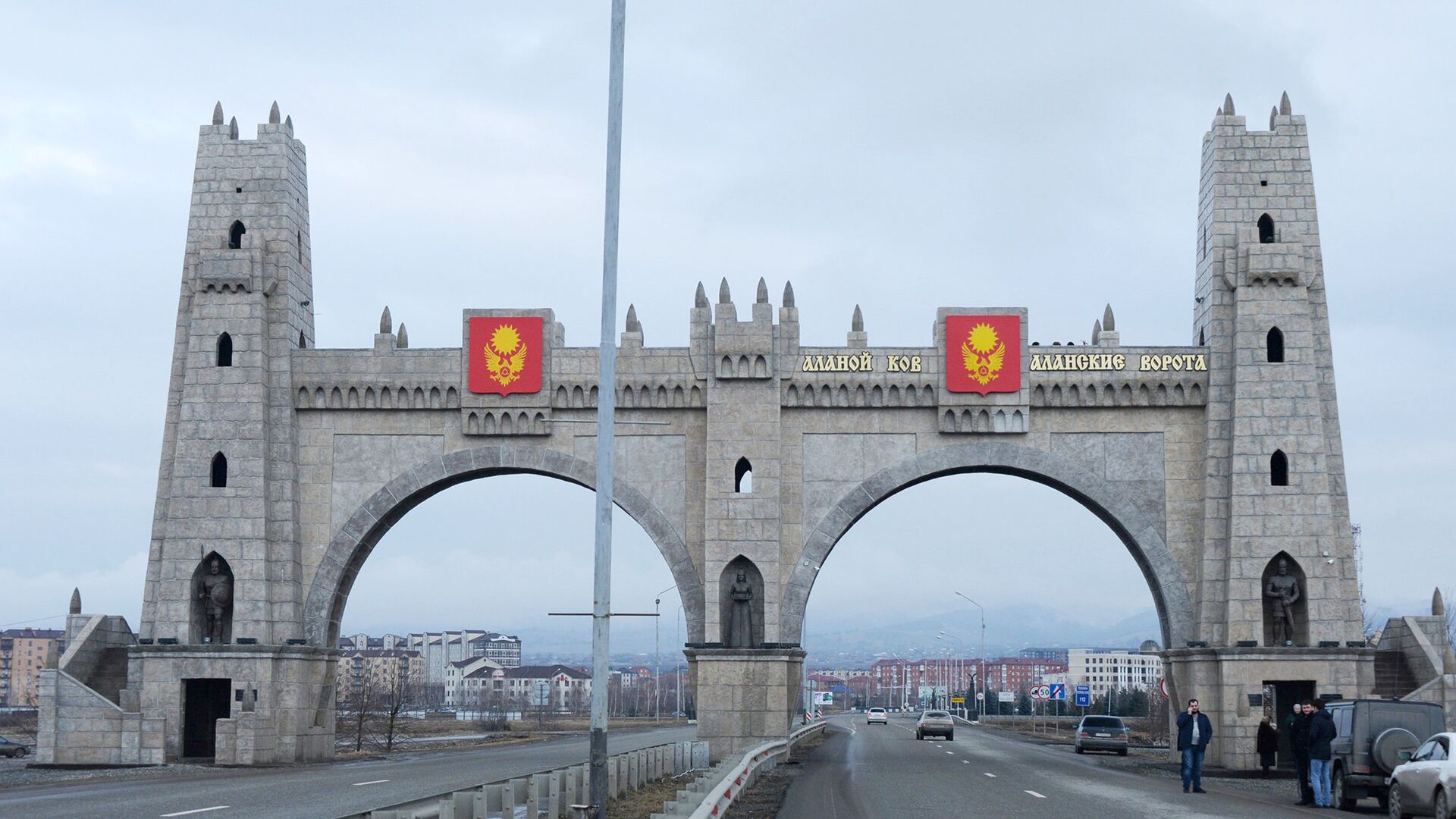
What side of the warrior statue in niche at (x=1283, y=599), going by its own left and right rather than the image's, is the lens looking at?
front

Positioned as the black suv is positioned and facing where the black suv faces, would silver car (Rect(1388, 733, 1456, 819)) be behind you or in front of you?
behind

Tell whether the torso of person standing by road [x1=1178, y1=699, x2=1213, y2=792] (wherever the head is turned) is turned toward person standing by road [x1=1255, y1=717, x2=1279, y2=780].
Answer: no

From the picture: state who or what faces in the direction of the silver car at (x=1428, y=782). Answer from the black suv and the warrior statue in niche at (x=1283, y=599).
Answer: the warrior statue in niche

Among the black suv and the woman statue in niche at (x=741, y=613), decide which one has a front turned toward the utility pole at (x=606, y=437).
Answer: the woman statue in niche

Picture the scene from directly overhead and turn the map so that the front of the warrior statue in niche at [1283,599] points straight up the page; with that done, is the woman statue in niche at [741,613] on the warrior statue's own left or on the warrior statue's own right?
on the warrior statue's own right

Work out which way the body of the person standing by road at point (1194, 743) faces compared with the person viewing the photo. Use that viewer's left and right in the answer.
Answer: facing the viewer

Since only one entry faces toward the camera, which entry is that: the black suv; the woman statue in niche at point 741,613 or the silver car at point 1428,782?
the woman statue in niche

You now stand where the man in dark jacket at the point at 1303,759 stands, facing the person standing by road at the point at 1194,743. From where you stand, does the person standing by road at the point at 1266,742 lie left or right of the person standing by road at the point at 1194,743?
right

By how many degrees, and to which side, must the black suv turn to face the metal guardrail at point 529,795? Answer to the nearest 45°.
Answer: approximately 90° to its left

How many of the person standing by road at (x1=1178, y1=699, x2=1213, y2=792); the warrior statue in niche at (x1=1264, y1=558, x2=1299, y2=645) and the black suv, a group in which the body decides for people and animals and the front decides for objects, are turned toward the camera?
2

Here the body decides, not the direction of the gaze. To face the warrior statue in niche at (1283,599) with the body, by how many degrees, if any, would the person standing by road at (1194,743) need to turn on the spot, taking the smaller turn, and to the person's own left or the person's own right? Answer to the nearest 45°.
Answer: approximately 180°
